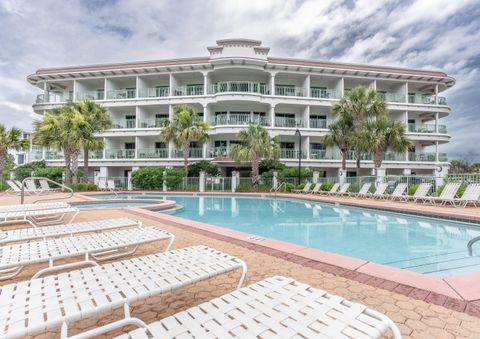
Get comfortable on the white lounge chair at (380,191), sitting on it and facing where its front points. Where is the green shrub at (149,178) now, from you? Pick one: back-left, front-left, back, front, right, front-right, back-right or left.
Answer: front-right

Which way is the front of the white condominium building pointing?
toward the camera

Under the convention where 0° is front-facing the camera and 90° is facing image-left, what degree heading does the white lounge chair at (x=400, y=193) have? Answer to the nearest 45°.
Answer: approximately 45°

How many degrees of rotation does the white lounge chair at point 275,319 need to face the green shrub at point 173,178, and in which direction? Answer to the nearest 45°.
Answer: approximately 45° to its left

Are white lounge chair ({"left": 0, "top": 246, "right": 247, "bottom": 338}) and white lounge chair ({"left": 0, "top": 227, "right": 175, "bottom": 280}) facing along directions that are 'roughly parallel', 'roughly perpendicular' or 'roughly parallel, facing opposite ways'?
roughly parallel

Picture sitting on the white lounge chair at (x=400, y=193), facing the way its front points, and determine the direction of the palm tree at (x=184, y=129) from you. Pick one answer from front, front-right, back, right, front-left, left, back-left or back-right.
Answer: front-right

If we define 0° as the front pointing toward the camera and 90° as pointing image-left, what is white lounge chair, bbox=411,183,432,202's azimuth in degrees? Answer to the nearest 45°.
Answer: approximately 45°

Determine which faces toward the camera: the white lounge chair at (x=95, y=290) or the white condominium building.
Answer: the white condominium building

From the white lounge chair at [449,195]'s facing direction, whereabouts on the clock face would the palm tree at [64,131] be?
The palm tree is roughly at 1 o'clock from the white lounge chair.

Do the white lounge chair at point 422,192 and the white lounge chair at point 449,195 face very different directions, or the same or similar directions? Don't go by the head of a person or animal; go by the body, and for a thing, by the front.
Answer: same or similar directions

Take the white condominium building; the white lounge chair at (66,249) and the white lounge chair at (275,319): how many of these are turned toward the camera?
1

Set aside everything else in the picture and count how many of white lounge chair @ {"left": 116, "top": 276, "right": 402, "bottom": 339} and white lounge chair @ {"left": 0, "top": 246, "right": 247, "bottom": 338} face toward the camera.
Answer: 0

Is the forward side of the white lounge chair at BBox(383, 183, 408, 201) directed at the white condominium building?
no

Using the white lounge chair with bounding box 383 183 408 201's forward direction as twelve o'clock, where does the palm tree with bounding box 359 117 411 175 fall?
The palm tree is roughly at 4 o'clock from the white lounge chair.

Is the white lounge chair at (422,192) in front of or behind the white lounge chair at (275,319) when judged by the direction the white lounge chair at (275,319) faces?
in front
